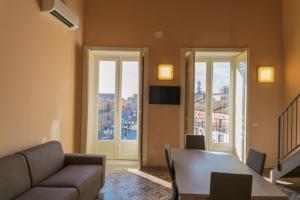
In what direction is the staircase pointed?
to the viewer's left

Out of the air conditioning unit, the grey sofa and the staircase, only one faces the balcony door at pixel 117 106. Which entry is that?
the staircase

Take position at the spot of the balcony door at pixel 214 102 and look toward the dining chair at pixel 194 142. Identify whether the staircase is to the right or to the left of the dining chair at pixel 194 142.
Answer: left

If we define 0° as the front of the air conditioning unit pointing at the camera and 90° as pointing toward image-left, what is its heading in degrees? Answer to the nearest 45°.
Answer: approximately 315°

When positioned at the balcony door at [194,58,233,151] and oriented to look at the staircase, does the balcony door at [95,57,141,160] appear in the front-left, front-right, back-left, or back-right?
back-right

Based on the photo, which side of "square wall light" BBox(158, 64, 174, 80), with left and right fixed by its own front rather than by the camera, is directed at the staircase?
left

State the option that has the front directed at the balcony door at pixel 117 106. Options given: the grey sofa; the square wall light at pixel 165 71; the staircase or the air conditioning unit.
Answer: the staircase

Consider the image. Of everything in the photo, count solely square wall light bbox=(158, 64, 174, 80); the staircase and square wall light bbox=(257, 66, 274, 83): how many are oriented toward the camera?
2

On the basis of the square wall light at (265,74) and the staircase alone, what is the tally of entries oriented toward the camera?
1
